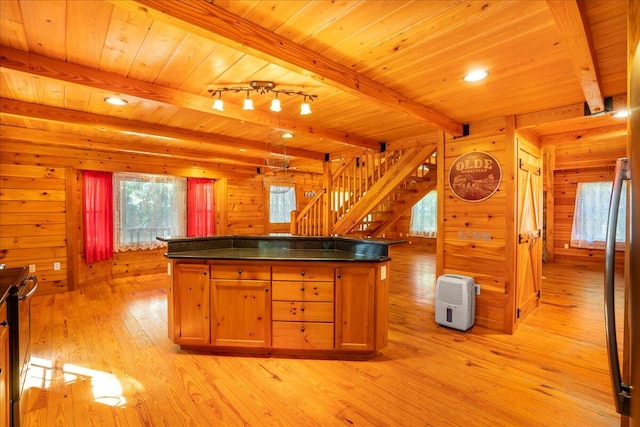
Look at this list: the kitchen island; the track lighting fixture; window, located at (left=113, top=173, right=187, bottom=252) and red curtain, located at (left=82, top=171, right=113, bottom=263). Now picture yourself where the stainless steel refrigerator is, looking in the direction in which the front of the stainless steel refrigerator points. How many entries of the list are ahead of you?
4

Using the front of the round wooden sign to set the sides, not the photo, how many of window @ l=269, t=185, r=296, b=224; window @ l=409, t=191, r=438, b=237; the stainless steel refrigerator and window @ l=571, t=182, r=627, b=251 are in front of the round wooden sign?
1

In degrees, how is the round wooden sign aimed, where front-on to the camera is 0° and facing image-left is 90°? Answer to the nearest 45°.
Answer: approximately 0°

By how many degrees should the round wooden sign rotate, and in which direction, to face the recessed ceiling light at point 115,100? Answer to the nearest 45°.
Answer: approximately 45° to its right

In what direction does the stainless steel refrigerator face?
to the viewer's left

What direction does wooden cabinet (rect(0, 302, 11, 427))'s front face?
to the viewer's right

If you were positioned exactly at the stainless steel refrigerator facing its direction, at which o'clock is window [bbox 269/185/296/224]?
The window is roughly at 1 o'clock from the stainless steel refrigerator.

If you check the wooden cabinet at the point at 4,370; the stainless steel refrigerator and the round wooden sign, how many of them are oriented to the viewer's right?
1

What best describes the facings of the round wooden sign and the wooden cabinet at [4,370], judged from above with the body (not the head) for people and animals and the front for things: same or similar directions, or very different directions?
very different directions

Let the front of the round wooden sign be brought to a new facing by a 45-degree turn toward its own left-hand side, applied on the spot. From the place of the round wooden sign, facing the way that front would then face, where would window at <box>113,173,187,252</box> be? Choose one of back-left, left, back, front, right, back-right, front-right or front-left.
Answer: back-right

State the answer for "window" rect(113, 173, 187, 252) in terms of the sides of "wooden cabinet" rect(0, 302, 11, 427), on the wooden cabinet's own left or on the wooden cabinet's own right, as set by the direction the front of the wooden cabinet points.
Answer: on the wooden cabinet's own left

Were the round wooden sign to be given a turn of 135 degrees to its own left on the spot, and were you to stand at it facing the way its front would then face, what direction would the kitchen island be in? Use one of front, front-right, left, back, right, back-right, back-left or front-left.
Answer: back

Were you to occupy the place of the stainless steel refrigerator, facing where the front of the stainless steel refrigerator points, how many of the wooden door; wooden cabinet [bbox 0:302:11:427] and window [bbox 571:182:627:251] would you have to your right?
2

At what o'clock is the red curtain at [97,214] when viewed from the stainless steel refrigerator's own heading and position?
The red curtain is roughly at 12 o'clock from the stainless steel refrigerator.
